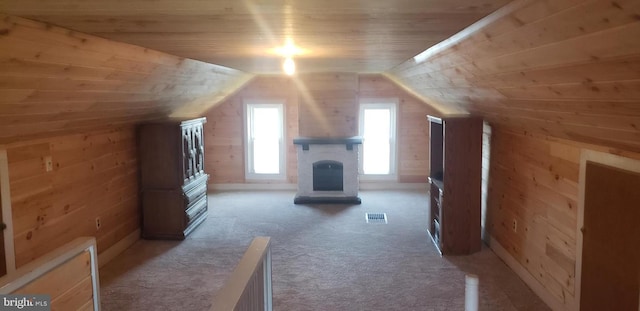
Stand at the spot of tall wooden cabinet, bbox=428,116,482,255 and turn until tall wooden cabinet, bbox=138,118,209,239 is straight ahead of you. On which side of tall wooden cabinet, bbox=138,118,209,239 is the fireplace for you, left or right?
right

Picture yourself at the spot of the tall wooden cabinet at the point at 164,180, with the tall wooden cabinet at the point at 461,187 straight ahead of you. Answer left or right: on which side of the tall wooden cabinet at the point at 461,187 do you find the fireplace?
left

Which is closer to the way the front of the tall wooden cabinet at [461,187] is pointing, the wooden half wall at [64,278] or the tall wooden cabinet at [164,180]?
the tall wooden cabinet

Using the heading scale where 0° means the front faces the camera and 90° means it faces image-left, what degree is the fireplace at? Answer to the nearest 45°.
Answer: approximately 0°

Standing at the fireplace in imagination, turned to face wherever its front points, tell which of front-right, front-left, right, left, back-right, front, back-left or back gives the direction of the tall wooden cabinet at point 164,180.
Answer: front-right

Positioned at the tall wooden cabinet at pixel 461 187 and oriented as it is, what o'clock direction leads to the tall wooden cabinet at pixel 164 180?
the tall wooden cabinet at pixel 164 180 is roughly at 12 o'clock from the tall wooden cabinet at pixel 461 187.

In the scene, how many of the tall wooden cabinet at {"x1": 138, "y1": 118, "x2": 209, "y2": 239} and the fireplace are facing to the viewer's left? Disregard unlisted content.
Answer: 0

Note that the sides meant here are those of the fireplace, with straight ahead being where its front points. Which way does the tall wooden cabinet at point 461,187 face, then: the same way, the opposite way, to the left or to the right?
to the right

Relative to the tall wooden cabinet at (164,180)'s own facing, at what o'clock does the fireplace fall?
The fireplace is roughly at 11 o'clock from the tall wooden cabinet.

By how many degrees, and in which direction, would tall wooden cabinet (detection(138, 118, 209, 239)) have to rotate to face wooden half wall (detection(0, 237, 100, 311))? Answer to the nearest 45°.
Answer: approximately 90° to its right

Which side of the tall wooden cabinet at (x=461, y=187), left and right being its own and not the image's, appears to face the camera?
left

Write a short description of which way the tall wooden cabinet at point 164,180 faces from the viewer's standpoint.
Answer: facing to the right of the viewer

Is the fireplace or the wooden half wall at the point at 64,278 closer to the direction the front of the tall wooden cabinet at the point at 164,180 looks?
the fireplace
